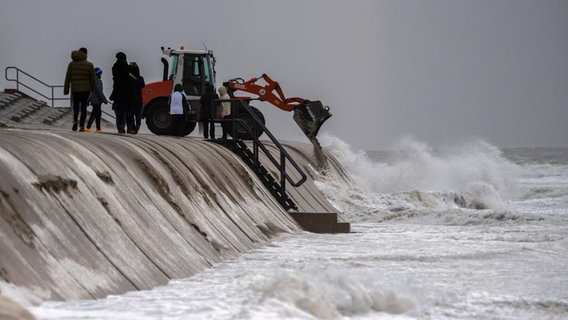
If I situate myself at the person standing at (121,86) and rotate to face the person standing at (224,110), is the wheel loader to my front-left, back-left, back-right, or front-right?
front-left

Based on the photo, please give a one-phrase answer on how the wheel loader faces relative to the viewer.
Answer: facing to the right of the viewer

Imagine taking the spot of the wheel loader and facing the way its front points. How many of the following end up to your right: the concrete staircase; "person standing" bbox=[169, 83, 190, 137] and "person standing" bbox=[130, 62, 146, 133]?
2

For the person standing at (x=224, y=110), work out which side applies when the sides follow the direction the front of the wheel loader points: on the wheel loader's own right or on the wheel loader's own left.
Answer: on the wheel loader's own right

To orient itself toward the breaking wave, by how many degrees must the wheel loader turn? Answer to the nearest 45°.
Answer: approximately 45° to its left

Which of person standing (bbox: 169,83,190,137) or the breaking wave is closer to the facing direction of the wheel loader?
the breaking wave

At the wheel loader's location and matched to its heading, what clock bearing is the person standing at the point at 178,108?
The person standing is roughly at 3 o'clock from the wheel loader.
